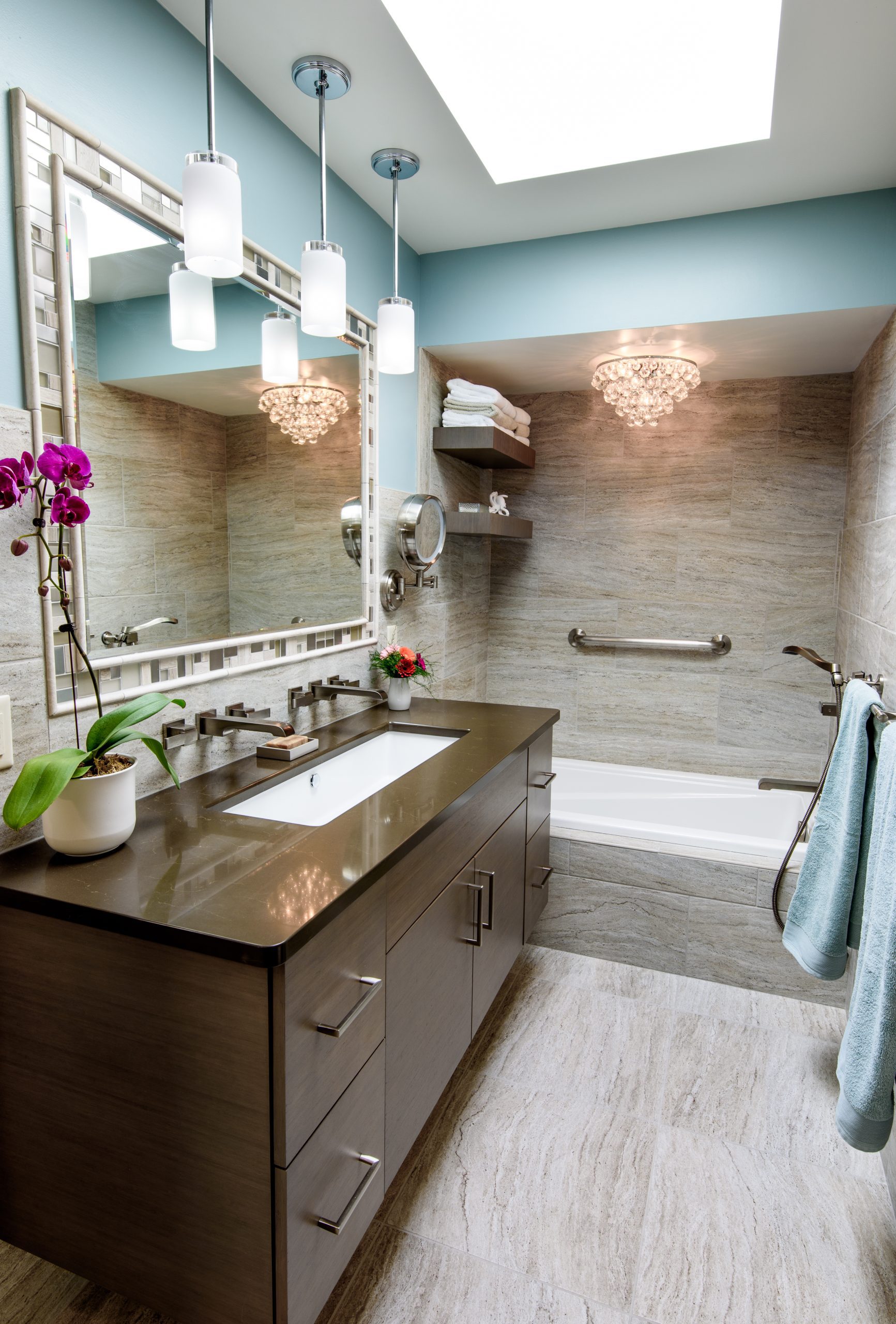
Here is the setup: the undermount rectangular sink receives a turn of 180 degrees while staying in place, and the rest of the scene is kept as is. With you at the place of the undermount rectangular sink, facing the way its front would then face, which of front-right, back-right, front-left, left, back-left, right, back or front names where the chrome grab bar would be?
right

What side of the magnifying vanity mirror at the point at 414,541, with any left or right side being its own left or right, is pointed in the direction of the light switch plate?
right

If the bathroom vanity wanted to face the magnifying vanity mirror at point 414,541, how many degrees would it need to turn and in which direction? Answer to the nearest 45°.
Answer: approximately 135° to its left

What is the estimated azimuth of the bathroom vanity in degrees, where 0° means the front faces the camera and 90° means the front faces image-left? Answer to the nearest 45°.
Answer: approximately 315°

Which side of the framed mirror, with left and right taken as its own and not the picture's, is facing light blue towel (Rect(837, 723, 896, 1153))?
front

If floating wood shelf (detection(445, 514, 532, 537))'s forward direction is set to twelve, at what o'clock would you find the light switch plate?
The light switch plate is roughly at 2 o'clock from the floating wood shelf.

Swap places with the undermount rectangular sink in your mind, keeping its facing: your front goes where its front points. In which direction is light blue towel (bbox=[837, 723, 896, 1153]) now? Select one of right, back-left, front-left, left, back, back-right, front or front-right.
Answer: front

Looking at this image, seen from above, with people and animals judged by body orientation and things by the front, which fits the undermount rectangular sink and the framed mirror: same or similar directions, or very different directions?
same or similar directions

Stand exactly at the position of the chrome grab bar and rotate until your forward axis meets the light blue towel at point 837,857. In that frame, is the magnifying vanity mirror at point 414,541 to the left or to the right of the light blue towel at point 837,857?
right

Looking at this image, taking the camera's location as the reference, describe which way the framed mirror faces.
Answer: facing the viewer and to the right of the viewer

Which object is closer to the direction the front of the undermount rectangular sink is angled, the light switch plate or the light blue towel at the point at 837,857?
the light blue towel

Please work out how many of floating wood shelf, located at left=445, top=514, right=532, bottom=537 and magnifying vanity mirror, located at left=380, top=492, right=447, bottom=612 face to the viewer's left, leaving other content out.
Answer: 0

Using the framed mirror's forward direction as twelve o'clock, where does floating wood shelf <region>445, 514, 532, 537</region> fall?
The floating wood shelf is roughly at 9 o'clock from the framed mirror.

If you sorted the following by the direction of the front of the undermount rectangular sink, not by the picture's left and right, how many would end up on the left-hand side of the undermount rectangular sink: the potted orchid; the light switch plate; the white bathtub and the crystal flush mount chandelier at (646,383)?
2

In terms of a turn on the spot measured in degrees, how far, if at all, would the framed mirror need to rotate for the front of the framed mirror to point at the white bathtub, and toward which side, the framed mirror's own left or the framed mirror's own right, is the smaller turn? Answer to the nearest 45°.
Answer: approximately 90° to the framed mirror's own left
